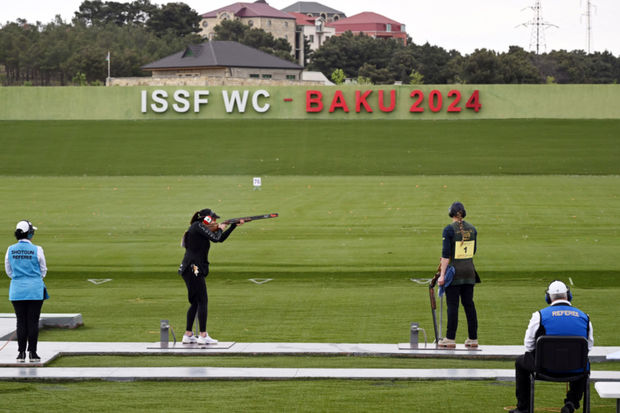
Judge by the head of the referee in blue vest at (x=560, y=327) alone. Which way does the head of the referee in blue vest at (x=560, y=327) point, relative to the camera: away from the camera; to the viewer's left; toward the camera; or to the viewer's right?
away from the camera

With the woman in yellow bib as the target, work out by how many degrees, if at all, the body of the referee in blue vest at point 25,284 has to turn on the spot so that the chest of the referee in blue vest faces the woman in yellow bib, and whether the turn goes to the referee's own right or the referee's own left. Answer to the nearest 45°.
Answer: approximately 90° to the referee's own right

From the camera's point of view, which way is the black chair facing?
away from the camera

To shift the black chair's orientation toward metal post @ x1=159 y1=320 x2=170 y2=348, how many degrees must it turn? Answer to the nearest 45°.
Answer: approximately 45° to its left

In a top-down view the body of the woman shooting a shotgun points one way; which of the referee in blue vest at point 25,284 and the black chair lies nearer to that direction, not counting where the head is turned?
the black chair

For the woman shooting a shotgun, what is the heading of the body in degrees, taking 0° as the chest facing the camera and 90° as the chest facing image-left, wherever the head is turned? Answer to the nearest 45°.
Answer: approximately 270°

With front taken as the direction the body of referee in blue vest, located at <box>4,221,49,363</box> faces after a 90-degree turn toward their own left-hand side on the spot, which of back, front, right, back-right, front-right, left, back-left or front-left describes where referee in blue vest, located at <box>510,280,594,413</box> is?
back-left

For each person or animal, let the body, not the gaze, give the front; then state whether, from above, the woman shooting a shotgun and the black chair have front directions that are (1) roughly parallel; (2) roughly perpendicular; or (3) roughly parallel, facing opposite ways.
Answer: roughly perpendicular

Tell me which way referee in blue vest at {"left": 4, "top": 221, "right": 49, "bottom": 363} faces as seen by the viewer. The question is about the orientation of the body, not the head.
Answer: away from the camera

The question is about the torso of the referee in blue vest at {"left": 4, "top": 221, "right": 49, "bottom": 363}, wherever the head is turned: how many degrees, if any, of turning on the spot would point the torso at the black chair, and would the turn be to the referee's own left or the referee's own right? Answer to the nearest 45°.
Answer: approximately 135° to the referee's own right
